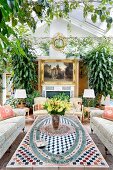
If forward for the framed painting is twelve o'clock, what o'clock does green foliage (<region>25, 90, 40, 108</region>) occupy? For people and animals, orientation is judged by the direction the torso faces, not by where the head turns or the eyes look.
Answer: The green foliage is roughly at 2 o'clock from the framed painting.

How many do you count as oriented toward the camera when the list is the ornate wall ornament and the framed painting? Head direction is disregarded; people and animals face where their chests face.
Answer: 2

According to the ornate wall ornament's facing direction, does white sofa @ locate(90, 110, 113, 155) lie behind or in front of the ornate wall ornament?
in front

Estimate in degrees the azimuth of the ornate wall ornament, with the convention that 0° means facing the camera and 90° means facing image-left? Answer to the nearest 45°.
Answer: approximately 0°

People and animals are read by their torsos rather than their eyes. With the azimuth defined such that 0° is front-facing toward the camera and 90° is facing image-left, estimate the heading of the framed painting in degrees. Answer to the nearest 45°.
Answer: approximately 0°

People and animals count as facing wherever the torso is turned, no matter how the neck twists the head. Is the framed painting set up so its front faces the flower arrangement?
yes
